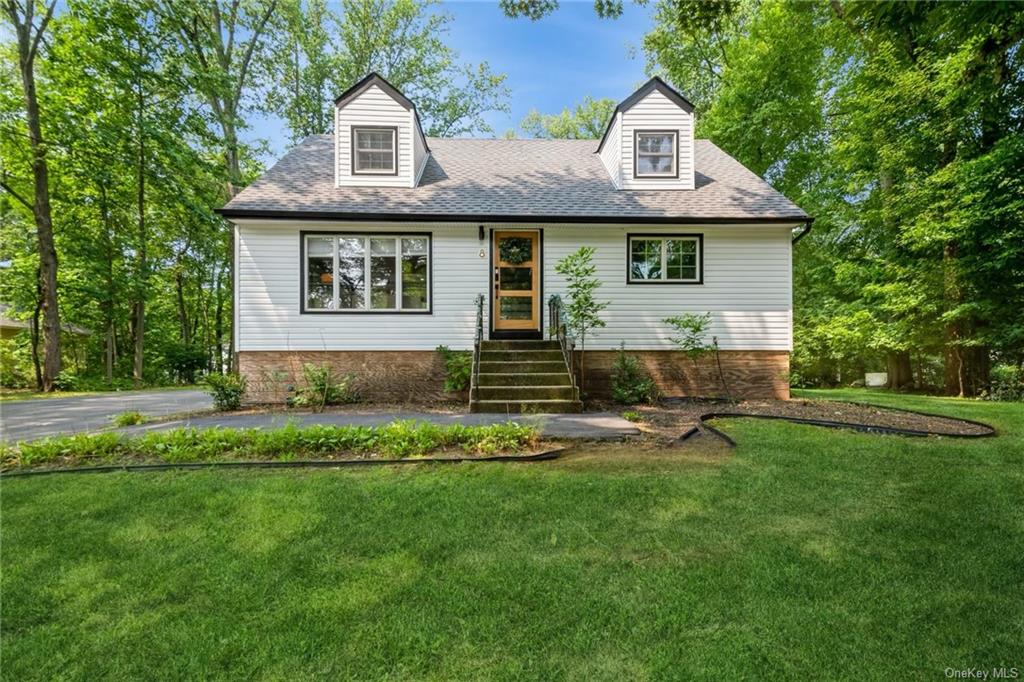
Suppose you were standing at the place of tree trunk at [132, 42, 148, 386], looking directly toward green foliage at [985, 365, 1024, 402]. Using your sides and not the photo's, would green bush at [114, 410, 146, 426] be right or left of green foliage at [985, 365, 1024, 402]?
right

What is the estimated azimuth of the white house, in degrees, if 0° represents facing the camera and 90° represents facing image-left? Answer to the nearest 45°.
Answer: approximately 0°

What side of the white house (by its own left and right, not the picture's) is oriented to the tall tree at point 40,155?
right

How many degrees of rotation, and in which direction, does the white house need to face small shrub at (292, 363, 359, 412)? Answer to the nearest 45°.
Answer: approximately 90° to its right

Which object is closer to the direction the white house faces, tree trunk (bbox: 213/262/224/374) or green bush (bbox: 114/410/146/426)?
the green bush

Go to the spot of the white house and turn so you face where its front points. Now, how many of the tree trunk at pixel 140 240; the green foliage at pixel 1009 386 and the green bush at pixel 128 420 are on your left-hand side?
1

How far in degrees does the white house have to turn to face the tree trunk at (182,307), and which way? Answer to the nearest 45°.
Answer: approximately 135° to its right

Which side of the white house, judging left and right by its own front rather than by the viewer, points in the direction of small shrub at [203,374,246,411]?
right

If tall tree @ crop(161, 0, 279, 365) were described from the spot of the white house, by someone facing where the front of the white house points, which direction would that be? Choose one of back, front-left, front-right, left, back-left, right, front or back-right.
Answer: back-right

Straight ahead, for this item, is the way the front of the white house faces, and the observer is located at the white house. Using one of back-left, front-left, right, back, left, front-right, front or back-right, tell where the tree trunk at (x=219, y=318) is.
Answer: back-right

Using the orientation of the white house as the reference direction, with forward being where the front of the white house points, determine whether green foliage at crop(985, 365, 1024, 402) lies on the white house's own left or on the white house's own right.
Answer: on the white house's own left

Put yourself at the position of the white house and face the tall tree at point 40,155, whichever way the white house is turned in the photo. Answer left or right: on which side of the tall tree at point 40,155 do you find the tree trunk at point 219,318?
right

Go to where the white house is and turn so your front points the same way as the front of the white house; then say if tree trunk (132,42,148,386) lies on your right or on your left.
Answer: on your right
